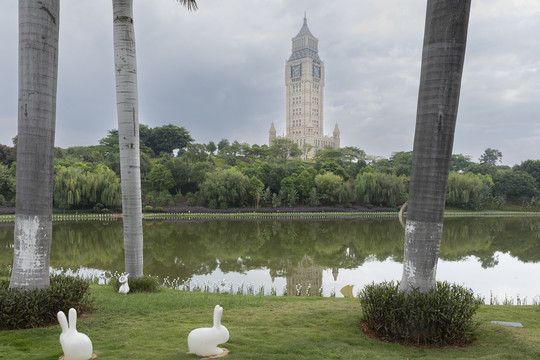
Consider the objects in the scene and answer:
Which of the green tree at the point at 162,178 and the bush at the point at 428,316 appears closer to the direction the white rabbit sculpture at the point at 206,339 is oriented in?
the bush

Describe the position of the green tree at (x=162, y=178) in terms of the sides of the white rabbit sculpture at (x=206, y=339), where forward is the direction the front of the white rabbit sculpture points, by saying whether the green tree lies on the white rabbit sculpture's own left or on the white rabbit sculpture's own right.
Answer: on the white rabbit sculpture's own left

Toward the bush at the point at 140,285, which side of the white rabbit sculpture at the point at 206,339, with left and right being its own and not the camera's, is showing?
left

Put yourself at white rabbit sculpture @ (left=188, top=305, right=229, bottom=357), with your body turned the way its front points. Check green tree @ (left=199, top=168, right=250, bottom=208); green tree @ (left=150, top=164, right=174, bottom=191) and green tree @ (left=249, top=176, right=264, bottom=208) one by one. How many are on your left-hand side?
3

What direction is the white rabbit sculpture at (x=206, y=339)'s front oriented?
to the viewer's right

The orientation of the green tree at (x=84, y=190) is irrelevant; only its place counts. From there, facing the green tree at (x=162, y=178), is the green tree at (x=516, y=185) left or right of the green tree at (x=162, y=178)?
right

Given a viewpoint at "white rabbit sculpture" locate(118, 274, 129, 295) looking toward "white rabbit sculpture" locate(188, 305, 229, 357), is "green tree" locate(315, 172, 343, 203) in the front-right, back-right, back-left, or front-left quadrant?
back-left

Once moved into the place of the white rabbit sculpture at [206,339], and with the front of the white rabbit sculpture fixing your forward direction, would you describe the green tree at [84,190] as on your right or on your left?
on your left

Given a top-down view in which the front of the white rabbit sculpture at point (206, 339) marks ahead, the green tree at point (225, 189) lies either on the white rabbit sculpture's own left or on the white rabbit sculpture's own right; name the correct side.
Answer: on the white rabbit sculpture's own left

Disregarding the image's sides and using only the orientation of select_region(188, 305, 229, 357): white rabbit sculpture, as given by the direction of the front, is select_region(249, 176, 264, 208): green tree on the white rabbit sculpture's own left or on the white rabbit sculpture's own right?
on the white rabbit sculpture's own left

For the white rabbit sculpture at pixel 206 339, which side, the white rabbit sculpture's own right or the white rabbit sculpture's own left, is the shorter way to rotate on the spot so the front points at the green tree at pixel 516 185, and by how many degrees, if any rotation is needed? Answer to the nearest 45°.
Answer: approximately 45° to the white rabbit sculpture's own left
